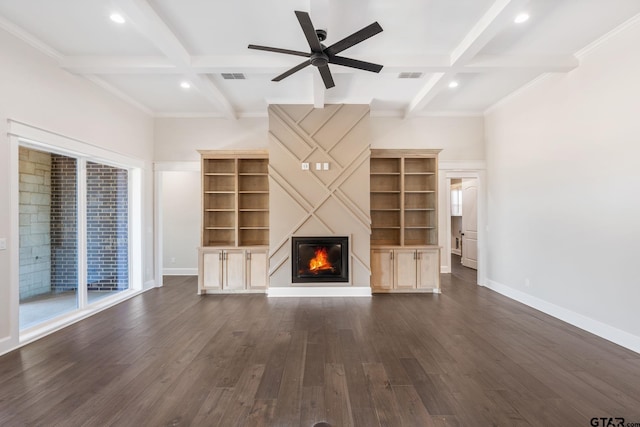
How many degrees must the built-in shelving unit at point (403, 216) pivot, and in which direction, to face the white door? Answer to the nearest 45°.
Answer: approximately 135° to its left

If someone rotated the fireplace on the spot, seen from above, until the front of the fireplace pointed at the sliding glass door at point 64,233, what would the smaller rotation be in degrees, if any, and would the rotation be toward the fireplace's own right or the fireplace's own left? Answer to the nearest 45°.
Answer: approximately 90° to the fireplace's own right

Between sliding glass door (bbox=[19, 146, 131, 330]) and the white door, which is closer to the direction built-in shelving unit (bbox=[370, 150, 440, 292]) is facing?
the sliding glass door

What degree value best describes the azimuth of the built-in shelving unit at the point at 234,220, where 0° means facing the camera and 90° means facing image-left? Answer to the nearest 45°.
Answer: approximately 0°

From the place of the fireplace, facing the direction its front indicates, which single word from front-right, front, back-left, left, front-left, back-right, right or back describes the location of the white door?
back-left

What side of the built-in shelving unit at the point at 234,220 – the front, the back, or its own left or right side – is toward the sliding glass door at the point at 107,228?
right

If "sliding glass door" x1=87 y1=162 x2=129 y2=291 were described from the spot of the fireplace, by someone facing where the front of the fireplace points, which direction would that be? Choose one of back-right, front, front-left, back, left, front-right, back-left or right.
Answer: right

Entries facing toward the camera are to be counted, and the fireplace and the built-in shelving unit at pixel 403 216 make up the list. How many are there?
2
